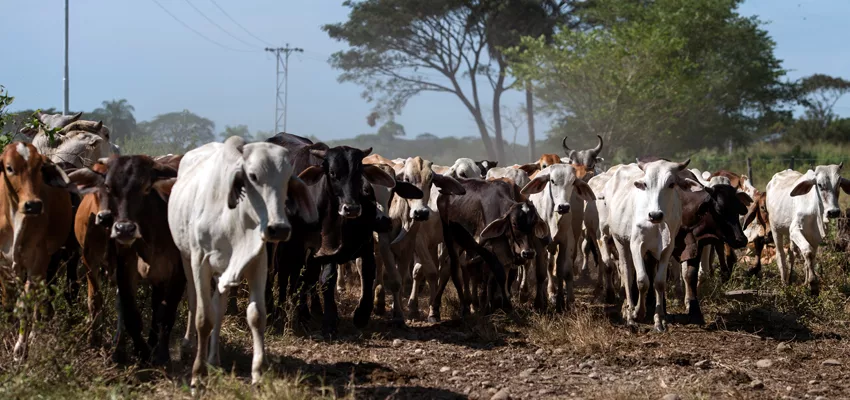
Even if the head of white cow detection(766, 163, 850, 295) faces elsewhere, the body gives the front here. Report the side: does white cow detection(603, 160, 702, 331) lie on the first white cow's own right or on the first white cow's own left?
on the first white cow's own right

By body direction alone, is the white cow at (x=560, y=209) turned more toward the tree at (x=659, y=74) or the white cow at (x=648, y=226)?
the white cow

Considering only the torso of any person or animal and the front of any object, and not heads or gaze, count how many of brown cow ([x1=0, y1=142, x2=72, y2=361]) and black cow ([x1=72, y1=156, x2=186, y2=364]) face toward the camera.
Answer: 2

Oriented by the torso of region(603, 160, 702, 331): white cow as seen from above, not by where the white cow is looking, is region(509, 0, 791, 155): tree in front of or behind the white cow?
behind

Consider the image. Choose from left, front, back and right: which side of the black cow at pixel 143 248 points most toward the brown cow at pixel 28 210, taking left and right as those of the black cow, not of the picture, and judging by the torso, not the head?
right

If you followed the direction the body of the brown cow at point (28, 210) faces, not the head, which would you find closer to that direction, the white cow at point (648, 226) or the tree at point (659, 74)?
the white cow

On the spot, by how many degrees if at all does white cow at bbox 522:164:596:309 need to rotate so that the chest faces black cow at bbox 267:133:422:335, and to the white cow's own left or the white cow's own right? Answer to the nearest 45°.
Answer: approximately 45° to the white cow's own right

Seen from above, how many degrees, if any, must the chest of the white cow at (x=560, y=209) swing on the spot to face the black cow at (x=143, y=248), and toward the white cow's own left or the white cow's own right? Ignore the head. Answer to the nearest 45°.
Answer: approximately 45° to the white cow's own right

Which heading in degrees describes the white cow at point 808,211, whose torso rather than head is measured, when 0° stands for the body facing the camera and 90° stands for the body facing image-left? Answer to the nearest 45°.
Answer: approximately 315°

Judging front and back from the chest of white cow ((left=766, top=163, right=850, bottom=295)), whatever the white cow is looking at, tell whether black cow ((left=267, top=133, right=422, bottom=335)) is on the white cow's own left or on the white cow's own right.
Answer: on the white cow's own right

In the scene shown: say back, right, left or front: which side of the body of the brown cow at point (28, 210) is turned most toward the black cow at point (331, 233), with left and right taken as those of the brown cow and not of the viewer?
left

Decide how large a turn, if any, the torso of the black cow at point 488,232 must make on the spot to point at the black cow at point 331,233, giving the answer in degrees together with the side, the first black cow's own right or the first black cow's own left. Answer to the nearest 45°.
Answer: approximately 90° to the first black cow's own right

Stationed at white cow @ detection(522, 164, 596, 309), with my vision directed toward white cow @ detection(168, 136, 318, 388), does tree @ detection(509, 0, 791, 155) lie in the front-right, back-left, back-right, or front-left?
back-right

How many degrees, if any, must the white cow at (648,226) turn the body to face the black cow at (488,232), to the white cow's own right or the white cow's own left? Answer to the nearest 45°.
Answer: approximately 90° to the white cow's own right

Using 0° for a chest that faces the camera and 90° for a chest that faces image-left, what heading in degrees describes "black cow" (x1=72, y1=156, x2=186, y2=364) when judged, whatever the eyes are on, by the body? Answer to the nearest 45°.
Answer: approximately 0°

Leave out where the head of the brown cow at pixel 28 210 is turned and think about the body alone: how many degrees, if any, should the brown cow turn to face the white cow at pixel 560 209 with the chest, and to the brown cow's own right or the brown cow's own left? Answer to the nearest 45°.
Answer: approximately 90° to the brown cow's own left
